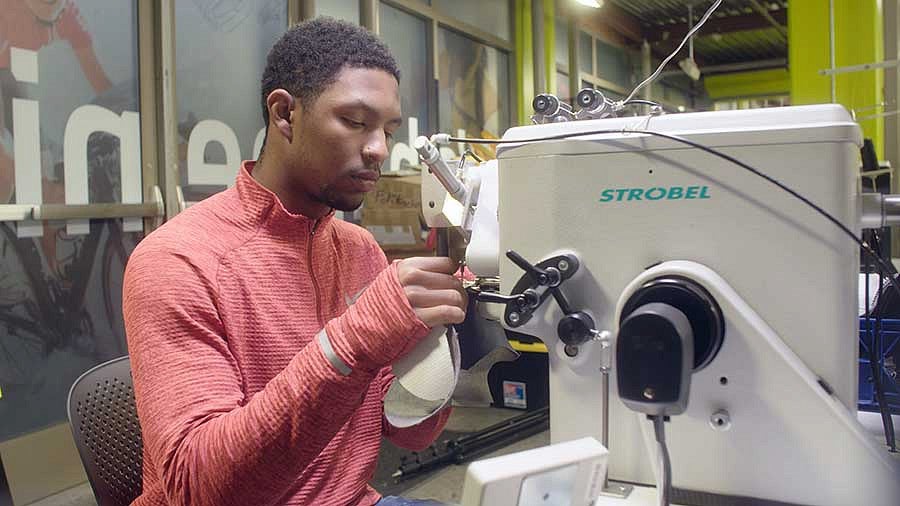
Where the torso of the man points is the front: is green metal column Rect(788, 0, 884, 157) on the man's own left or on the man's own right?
on the man's own left

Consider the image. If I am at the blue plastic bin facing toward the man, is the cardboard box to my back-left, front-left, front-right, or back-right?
front-right

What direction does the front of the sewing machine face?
to the viewer's left

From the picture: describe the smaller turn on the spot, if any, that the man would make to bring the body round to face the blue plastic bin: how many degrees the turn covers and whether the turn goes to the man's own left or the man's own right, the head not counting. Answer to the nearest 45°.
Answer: approximately 45° to the man's own left

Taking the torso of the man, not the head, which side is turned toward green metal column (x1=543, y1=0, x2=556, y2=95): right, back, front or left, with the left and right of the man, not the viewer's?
left

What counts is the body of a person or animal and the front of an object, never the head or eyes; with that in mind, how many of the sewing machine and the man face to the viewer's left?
1

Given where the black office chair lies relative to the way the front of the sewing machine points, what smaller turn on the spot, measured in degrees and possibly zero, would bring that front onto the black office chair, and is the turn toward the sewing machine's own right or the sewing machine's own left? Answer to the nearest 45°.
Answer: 0° — it already faces it

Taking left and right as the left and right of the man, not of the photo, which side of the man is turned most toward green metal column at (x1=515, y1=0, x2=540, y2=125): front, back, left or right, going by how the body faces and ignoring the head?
left

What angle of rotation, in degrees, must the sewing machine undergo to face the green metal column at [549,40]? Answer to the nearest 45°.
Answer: approximately 90° to its right

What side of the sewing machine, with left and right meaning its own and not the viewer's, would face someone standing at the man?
front

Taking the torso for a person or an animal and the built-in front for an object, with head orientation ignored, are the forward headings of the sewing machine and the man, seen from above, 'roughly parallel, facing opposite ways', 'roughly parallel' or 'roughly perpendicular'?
roughly parallel, facing opposite ways

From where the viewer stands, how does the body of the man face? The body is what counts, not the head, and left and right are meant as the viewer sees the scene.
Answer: facing the viewer and to the right of the viewer

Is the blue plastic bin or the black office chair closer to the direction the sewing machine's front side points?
the black office chair

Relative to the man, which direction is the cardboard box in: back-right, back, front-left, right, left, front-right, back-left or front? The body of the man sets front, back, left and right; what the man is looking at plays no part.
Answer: back-left

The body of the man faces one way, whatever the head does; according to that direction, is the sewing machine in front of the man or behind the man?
in front

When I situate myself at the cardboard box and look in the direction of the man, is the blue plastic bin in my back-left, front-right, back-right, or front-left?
front-left
